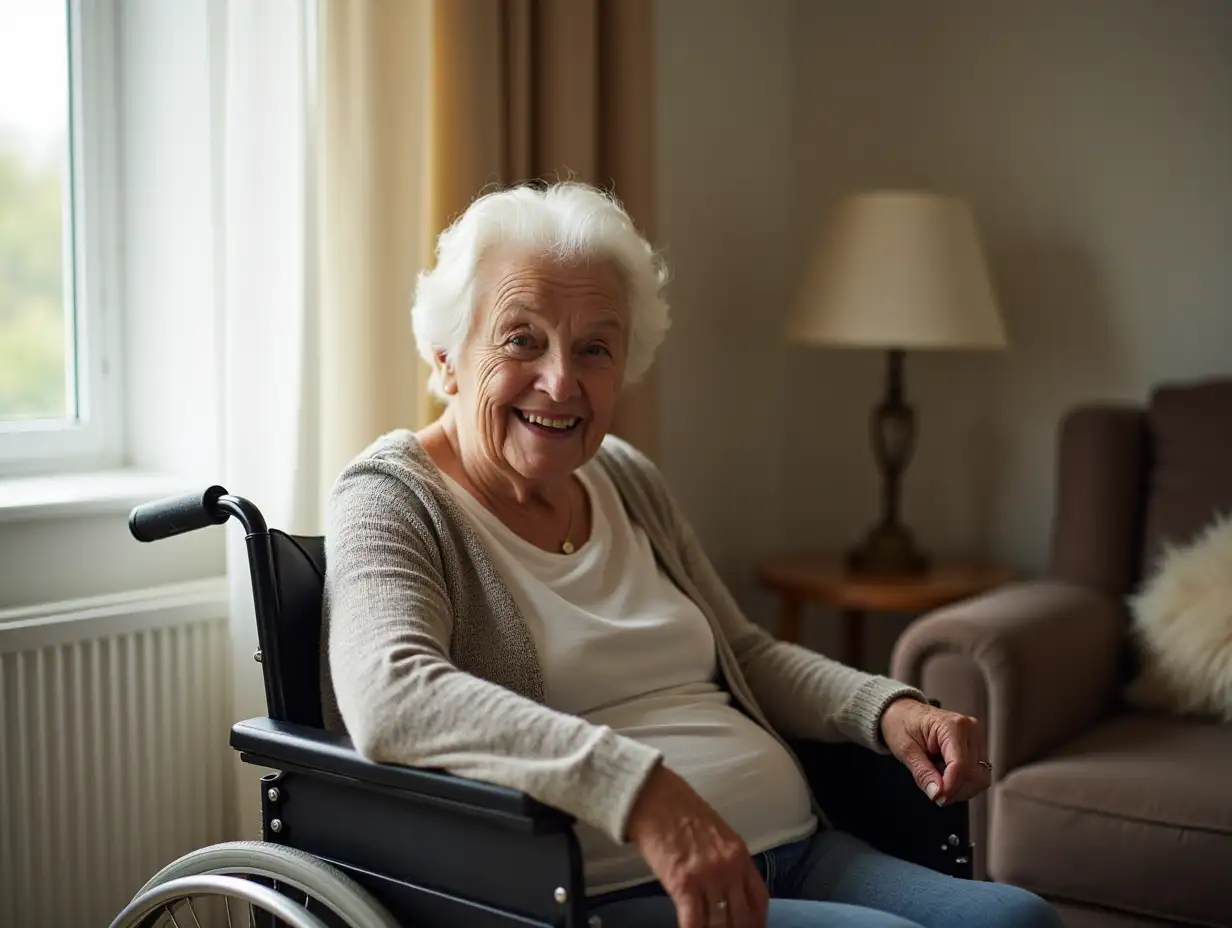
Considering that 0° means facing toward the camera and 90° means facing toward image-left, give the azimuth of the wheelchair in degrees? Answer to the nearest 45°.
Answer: approximately 315°

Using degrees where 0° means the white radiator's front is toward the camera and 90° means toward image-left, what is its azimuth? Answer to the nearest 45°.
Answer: approximately 315°

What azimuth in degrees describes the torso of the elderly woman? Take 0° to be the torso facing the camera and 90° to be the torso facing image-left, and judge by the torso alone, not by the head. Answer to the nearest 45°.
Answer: approximately 315°

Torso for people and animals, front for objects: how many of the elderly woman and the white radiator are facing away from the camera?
0

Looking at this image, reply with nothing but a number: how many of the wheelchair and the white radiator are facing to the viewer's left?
0
